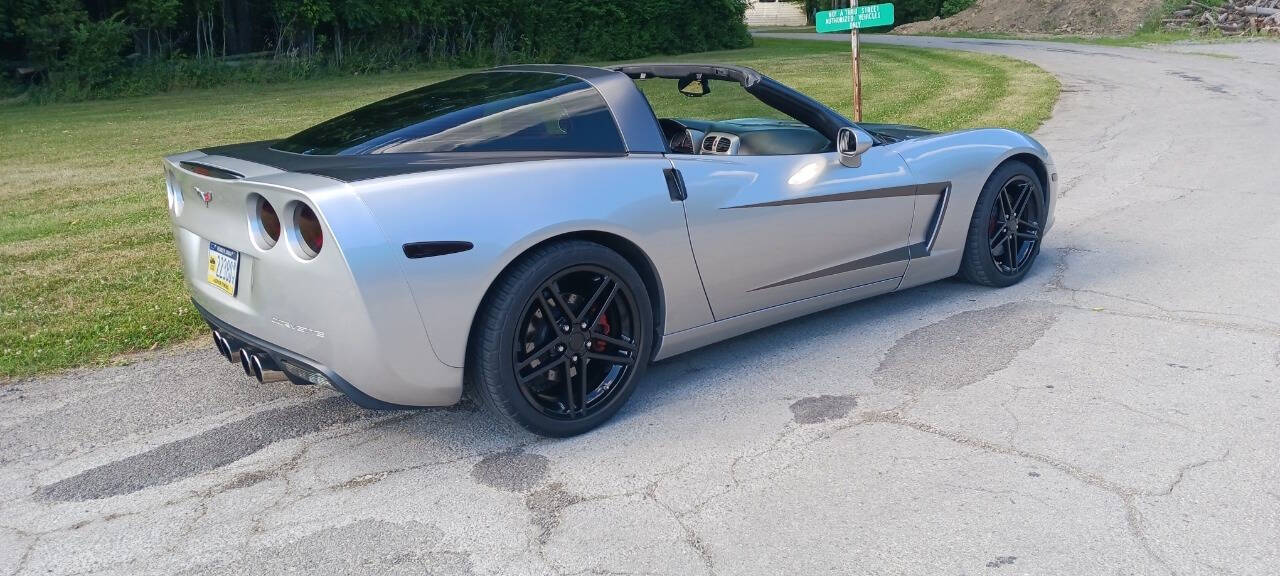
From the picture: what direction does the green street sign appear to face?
toward the camera

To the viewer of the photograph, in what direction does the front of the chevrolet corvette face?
facing away from the viewer and to the right of the viewer

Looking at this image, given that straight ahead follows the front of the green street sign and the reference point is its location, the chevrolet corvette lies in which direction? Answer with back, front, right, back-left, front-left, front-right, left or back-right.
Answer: front

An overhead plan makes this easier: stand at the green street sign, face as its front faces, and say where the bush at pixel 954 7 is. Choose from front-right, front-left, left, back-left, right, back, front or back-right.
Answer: back

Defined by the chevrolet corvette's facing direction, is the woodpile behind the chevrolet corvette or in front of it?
in front

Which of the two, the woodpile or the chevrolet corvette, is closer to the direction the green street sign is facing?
the chevrolet corvette
